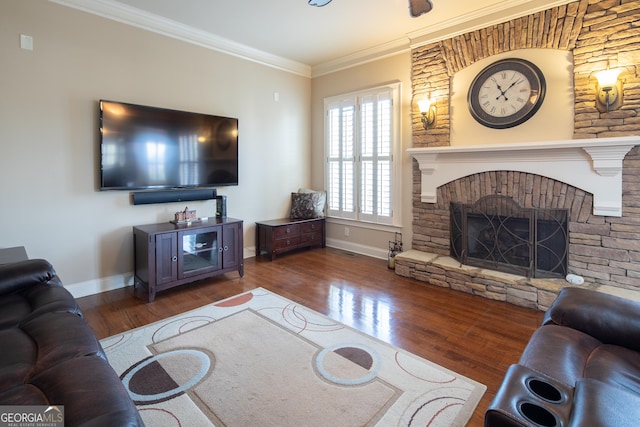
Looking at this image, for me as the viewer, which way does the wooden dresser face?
facing the viewer and to the right of the viewer

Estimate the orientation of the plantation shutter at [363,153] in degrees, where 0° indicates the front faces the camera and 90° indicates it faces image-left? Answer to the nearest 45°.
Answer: approximately 45°

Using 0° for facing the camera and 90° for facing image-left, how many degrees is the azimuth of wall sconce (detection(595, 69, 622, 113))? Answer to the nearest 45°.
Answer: approximately 0°

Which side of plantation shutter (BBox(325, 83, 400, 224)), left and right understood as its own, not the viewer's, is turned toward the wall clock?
left

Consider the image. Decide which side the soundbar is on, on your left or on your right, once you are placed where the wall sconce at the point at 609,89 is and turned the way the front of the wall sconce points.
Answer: on your right

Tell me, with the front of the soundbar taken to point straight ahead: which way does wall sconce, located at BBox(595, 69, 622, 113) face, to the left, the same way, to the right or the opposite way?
to the right

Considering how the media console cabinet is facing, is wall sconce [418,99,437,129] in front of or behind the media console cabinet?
in front

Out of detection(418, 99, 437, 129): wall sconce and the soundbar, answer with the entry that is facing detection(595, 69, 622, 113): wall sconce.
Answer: the soundbar

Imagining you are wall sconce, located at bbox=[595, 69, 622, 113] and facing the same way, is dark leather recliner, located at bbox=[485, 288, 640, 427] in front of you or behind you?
in front
